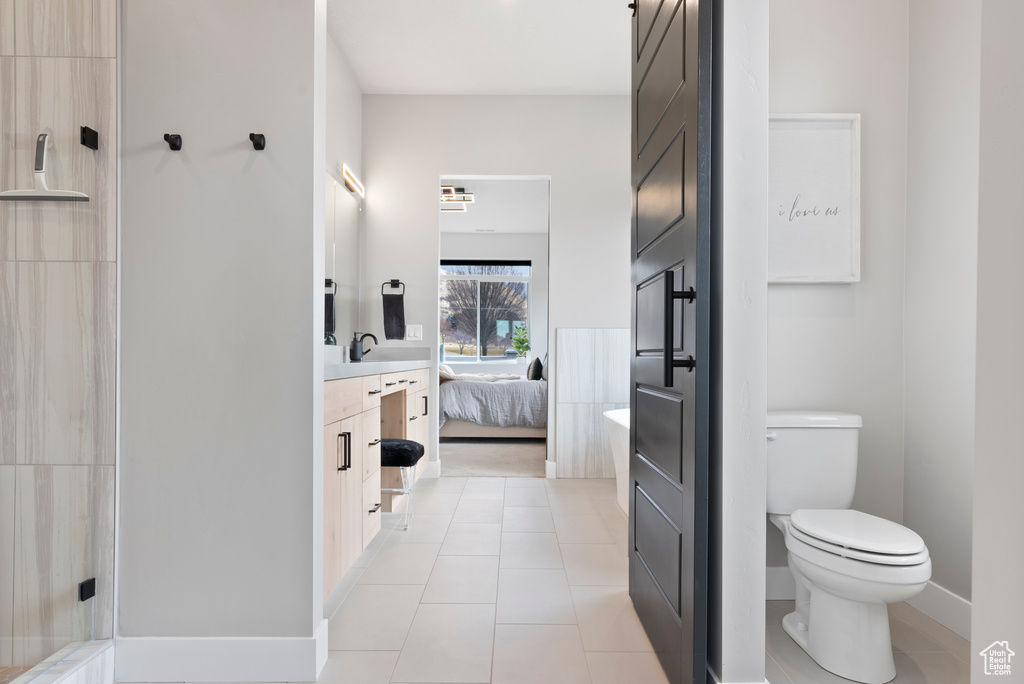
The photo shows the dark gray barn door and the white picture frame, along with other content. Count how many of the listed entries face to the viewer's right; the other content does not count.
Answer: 0

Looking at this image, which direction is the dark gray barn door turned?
to the viewer's left

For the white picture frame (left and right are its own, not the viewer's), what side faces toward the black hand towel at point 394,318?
right

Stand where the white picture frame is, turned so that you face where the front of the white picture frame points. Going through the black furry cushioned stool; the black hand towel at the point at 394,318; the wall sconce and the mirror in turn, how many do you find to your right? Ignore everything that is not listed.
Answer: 4

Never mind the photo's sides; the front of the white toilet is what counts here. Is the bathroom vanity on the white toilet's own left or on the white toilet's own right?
on the white toilet's own right

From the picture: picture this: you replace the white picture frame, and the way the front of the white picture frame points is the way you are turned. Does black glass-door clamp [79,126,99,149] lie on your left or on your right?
on your right

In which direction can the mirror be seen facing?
to the viewer's right

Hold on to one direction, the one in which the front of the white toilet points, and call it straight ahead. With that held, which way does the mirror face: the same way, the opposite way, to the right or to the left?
to the left

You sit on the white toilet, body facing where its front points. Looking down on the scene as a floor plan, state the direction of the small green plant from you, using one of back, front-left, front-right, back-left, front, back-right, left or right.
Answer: back

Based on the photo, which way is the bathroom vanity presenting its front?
to the viewer's right

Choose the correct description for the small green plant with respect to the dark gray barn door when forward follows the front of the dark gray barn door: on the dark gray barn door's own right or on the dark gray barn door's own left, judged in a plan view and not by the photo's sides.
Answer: on the dark gray barn door's own right

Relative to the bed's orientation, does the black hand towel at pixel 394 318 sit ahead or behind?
ahead

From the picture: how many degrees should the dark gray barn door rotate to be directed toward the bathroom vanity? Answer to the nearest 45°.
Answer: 0° — it already faces it

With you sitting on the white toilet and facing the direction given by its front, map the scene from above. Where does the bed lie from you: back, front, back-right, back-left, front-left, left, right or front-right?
back

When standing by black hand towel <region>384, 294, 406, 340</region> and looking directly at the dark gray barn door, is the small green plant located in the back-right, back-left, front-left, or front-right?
back-left

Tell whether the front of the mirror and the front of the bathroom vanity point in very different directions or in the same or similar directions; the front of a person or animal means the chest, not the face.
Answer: same or similar directions

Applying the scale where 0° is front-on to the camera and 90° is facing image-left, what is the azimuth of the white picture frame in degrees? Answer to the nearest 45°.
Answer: approximately 0°

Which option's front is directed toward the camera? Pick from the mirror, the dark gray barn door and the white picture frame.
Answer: the white picture frame

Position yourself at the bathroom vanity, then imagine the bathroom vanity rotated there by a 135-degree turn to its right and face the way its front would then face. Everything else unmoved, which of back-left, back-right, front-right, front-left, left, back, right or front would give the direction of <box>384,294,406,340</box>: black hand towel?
back-right
